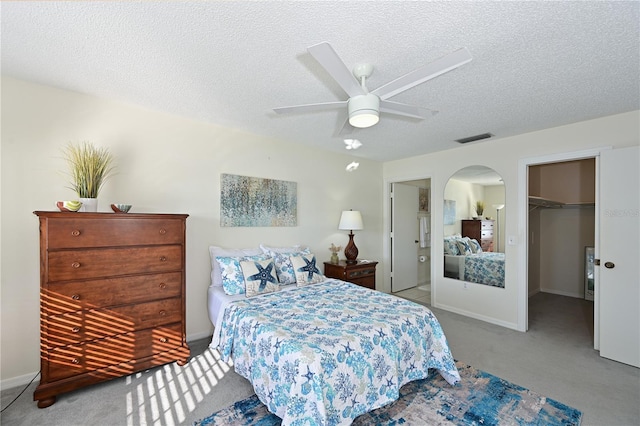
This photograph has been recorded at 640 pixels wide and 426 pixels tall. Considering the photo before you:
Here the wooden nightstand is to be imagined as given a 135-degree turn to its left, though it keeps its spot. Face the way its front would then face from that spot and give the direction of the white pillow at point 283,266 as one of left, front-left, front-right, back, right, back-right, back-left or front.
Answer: back-left

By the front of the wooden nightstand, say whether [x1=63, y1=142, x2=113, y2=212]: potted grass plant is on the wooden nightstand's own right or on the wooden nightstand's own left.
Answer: on the wooden nightstand's own right

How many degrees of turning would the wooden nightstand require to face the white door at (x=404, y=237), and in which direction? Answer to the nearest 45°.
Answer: approximately 90° to its left

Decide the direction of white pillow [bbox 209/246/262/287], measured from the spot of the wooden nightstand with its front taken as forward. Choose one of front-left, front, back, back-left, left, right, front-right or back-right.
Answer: right

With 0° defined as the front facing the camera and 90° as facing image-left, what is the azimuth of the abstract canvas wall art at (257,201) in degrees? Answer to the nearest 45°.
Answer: approximately 315°

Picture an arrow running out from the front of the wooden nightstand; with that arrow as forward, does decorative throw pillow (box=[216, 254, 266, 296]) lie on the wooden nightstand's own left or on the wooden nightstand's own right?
on the wooden nightstand's own right

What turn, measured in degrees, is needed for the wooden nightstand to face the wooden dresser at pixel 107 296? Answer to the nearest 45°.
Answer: approximately 90° to its right

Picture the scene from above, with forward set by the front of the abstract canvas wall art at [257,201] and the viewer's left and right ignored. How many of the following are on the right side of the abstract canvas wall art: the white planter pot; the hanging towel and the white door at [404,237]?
1

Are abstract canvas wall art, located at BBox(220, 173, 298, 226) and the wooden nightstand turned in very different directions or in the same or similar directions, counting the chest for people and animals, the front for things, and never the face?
same or similar directions

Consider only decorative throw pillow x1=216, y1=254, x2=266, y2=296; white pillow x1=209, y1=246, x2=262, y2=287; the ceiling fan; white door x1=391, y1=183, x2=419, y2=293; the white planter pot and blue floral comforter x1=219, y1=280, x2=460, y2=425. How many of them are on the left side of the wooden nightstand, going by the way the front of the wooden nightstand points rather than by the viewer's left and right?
1

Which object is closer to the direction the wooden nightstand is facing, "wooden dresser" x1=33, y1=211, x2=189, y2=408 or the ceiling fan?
the ceiling fan

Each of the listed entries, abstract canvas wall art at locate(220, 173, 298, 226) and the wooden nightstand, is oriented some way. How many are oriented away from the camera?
0

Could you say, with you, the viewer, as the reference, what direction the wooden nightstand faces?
facing the viewer and to the right of the viewer

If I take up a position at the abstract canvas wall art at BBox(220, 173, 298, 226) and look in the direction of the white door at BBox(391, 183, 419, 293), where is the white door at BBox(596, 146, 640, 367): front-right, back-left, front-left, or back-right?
front-right

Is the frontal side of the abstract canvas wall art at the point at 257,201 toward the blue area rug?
yes

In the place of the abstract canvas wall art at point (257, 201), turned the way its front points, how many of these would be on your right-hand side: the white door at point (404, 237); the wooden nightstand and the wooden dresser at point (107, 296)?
1

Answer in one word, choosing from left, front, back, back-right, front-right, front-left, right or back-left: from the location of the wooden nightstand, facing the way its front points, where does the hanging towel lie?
left

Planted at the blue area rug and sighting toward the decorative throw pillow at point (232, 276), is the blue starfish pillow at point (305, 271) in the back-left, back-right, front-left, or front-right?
front-right

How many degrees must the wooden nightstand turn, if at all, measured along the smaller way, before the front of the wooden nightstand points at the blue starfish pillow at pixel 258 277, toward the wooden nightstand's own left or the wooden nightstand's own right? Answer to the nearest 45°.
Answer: approximately 90° to the wooden nightstand's own right
